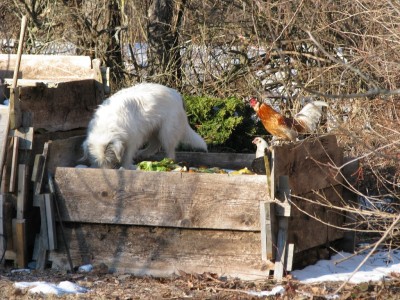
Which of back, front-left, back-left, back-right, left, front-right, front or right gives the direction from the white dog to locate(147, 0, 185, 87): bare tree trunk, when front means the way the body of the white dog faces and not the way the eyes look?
back-right

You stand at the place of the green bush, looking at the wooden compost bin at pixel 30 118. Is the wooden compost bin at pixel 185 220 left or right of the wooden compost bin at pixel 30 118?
left

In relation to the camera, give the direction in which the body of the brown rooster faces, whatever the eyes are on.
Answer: to the viewer's left

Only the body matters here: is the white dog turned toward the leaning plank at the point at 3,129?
yes

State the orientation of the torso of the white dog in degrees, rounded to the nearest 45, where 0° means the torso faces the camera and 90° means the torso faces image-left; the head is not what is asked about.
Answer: approximately 45°

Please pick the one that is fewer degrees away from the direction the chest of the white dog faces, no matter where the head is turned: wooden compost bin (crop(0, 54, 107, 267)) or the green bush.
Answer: the wooden compost bin

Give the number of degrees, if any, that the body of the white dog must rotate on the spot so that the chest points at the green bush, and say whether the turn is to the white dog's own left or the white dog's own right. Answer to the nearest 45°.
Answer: approximately 180°

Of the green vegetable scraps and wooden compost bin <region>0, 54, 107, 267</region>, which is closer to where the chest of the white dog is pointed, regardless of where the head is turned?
the wooden compost bin

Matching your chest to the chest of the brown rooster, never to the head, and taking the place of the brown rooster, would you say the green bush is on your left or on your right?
on your right
